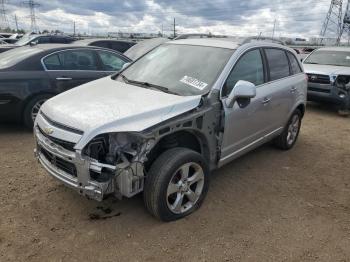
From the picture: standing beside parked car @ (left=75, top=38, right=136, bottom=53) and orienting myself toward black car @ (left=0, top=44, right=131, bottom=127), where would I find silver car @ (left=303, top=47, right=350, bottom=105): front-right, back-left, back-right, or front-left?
front-left

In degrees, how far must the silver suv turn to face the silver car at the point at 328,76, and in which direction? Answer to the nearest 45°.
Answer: approximately 180°

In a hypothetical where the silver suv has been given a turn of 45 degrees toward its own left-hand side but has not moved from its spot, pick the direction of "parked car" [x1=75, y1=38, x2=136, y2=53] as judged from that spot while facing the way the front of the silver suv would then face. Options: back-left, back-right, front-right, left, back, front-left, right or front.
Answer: back

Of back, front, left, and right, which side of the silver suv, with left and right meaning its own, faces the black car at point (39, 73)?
right

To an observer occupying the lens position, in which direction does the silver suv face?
facing the viewer and to the left of the viewer
